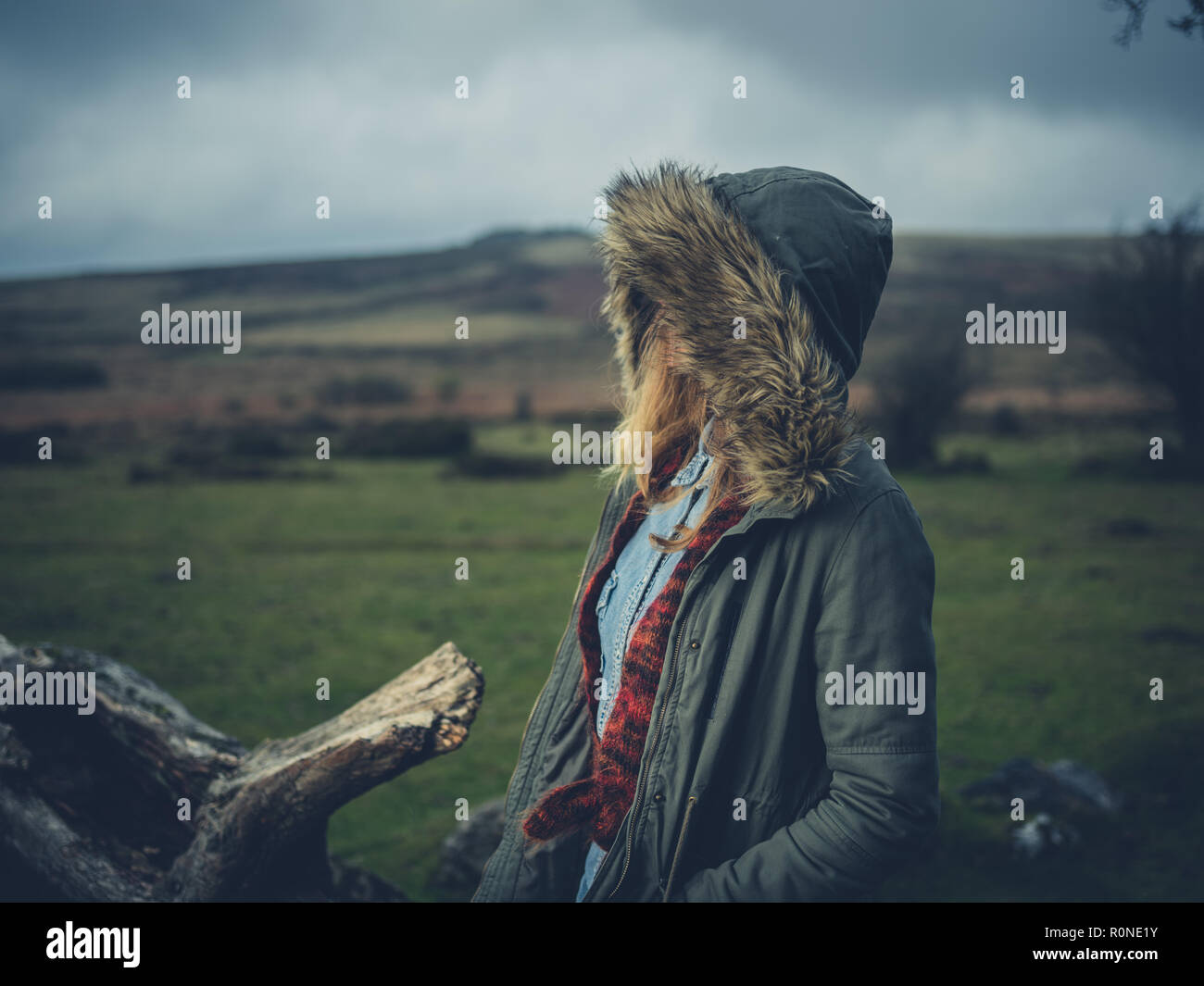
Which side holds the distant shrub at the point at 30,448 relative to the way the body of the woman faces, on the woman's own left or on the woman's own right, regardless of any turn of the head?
on the woman's own right

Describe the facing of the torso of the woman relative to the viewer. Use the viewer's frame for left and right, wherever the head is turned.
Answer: facing the viewer and to the left of the viewer

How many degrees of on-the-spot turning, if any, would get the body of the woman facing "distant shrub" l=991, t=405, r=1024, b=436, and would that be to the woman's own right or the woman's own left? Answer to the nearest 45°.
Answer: approximately 135° to the woman's own right

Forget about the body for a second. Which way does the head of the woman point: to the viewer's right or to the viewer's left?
to the viewer's left
